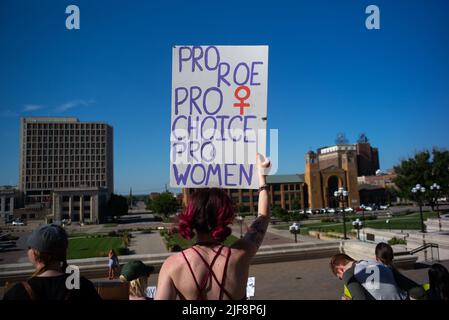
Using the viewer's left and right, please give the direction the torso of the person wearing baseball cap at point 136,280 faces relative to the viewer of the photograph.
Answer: facing away from the viewer and to the right of the viewer

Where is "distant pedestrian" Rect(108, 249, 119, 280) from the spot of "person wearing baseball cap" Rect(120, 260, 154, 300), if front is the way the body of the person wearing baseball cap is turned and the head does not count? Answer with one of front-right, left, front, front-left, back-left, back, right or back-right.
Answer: front-left

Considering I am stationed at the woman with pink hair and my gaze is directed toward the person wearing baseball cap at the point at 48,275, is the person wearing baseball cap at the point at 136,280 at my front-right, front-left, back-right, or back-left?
front-right

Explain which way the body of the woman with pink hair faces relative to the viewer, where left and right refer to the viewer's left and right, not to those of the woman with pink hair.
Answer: facing away from the viewer

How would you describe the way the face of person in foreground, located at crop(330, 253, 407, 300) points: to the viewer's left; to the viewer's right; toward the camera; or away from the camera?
to the viewer's left

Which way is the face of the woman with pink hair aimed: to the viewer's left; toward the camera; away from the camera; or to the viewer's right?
away from the camera

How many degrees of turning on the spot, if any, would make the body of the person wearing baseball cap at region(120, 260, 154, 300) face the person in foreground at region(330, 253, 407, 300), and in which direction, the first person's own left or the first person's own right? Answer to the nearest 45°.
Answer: approximately 90° to the first person's own right

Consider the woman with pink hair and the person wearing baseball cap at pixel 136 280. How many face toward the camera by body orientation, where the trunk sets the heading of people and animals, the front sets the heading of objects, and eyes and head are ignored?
0

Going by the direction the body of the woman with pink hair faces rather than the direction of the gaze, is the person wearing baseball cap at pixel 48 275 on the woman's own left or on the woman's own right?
on the woman's own left

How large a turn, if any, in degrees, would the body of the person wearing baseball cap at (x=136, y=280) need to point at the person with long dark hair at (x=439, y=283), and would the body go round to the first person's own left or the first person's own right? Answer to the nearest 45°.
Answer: approximately 45° to the first person's own right
